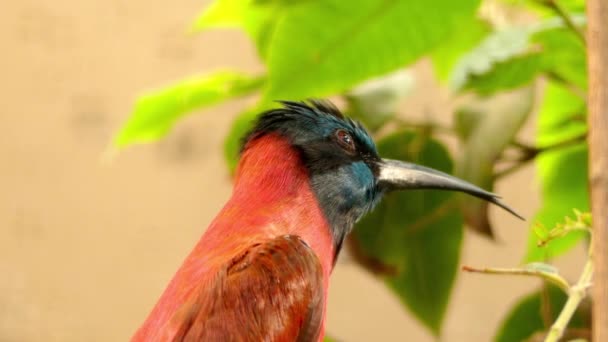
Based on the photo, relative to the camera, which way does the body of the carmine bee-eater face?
to the viewer's right

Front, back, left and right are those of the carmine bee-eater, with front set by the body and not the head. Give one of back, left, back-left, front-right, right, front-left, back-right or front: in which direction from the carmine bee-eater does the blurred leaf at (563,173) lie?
front-left
